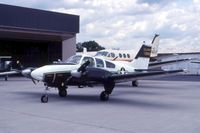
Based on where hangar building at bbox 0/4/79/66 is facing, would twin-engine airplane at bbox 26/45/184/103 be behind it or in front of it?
in front

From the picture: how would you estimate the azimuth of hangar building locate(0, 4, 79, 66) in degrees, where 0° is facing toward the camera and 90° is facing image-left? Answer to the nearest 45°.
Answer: approximately 315°

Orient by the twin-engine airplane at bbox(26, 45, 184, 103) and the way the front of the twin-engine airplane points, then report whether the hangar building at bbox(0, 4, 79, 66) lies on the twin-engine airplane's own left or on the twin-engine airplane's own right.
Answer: on the twin-engine airplane's own right

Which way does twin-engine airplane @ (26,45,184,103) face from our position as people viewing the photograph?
facing the viewer and to the left of the viewer

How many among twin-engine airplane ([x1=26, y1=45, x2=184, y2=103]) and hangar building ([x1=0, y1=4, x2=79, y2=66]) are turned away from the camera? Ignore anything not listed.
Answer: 0

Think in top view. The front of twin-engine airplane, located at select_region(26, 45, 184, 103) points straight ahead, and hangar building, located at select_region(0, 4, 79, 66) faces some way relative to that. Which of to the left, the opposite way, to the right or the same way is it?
to the left
